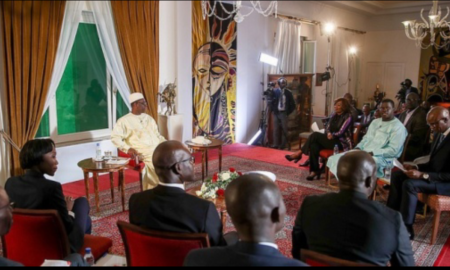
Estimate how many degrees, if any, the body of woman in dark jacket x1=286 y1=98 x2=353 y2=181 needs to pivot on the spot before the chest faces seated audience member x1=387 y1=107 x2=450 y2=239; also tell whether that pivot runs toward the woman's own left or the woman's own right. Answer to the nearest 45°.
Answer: approximately 90° to the woman's own left

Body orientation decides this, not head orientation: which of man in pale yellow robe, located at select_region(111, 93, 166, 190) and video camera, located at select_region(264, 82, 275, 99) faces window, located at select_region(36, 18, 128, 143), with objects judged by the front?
the video camera

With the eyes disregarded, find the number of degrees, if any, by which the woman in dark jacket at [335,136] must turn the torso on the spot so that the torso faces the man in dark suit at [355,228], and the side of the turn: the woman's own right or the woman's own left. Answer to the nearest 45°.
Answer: approximately 45° to the woman's own left

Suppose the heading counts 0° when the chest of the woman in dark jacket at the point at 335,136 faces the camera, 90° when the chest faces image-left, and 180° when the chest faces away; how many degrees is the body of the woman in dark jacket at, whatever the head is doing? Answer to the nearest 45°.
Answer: approximately 45°

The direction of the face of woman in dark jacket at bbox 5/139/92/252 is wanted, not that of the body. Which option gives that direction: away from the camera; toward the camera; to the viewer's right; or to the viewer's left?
to the viewer's right

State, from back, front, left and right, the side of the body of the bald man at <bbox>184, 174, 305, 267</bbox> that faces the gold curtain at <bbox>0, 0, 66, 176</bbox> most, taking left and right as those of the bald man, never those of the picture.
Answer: left

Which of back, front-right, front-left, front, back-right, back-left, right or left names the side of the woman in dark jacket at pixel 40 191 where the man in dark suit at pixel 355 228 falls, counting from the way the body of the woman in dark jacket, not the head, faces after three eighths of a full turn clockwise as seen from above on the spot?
front-left

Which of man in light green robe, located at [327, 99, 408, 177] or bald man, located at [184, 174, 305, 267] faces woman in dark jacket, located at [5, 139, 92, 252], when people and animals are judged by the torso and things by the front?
the man in light green robe

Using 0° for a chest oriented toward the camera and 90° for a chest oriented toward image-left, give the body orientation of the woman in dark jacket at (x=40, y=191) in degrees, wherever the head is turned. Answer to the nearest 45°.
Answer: approximately 225°

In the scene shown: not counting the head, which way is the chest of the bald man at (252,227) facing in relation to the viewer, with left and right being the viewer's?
facing away from the viewer and to the right of the viewer
